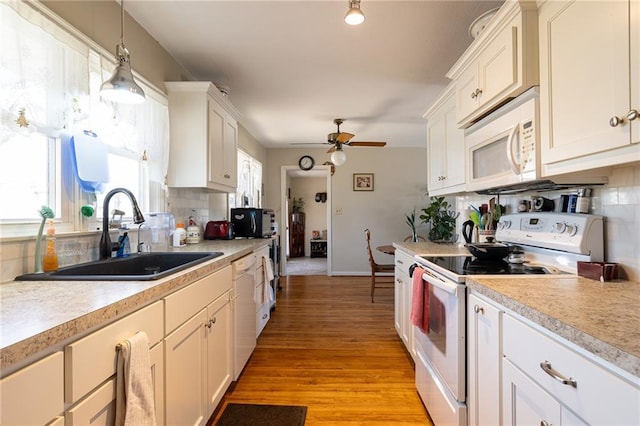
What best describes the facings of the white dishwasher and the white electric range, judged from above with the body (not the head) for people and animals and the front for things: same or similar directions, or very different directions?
very different directions

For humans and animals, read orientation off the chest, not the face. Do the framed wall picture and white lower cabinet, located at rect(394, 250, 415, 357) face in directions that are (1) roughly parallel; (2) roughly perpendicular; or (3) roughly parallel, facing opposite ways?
roughly perpendicular

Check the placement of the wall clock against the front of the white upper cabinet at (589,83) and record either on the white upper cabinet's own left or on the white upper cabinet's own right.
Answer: on the white upper cabinet's own right

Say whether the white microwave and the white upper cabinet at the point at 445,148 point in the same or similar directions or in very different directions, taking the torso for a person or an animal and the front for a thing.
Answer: same or similar directions

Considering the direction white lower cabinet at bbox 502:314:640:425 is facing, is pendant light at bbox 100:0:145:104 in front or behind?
in front

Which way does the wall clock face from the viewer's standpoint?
toward the camera

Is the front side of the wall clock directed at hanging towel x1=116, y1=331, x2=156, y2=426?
yes

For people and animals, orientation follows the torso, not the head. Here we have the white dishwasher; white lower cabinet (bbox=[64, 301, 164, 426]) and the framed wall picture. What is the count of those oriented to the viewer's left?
0

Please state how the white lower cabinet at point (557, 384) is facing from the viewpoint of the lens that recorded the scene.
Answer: facing the viewer and to the left of the viewer

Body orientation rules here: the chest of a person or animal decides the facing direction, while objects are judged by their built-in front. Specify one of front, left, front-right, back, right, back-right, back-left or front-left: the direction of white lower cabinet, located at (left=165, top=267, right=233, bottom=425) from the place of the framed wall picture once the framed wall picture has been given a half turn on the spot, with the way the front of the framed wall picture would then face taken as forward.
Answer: back

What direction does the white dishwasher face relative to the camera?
to the viewer's right

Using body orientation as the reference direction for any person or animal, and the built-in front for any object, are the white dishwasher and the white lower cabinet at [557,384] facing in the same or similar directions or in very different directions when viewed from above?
very different directions

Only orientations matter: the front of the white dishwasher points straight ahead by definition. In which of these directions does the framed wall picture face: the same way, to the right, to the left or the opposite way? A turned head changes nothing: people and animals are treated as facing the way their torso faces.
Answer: to the right

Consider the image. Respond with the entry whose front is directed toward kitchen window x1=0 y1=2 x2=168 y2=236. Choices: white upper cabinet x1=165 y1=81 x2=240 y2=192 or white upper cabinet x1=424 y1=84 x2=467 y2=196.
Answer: white upper cabinet x1=424 y1=84 x2=467 y2=196

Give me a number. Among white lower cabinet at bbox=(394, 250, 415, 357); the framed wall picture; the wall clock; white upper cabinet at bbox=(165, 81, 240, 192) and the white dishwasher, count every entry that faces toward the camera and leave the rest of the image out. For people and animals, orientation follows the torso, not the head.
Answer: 2

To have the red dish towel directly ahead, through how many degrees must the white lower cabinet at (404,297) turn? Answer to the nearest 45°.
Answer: approximately 90° to its left

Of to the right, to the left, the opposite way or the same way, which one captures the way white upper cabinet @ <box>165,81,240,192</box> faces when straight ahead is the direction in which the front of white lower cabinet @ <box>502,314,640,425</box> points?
the opposite way

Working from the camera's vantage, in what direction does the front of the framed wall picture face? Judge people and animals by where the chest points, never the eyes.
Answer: facing the viewer
